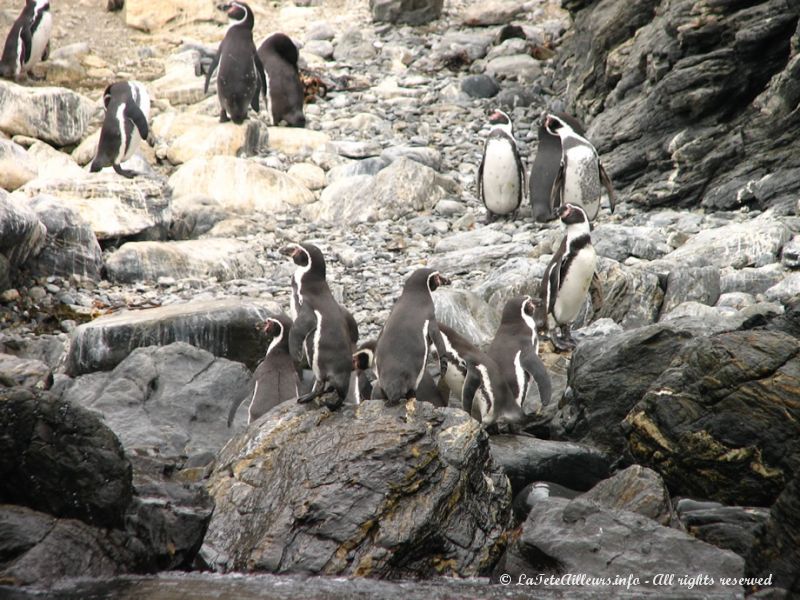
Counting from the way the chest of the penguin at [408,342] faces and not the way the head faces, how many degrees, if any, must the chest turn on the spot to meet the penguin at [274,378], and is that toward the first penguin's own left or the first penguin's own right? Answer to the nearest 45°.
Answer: approximately 90° to the first penguin's own left

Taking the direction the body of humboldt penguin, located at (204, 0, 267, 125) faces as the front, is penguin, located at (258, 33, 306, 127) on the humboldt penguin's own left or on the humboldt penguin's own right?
on the humboldt penguin's own right

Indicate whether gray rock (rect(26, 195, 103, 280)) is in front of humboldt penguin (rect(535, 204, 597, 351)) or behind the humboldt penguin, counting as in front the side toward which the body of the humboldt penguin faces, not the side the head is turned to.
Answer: behind

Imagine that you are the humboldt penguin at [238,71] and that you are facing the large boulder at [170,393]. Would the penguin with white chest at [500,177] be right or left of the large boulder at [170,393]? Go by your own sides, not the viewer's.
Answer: left
